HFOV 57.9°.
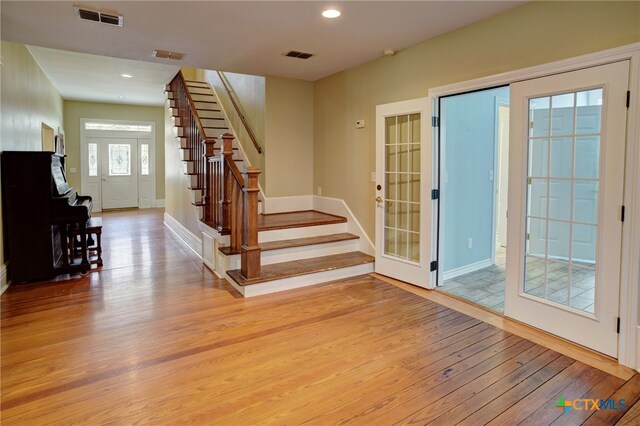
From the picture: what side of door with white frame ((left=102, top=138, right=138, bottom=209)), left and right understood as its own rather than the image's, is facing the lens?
front

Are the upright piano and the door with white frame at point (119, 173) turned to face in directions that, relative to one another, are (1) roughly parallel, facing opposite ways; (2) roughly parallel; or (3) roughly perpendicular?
roughly perpendicular

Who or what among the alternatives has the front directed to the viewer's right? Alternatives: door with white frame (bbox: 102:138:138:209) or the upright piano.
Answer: the upright piano

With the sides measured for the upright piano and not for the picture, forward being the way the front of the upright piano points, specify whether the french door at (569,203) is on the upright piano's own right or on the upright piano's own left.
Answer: on the upright piano's own right

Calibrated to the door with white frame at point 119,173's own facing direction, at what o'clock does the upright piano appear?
The upright piano is roughly at 12 o'clock from the door with white frame.

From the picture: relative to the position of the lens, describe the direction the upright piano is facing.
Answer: facing to the right of the viewer

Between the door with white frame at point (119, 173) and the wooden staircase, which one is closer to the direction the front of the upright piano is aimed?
the wooden staircase

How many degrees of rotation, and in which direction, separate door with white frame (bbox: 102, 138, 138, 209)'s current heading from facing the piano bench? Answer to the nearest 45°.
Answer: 0° — it already faces it

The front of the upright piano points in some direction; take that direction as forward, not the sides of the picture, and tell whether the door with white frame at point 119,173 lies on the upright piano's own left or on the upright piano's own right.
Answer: on the upright piano's own left

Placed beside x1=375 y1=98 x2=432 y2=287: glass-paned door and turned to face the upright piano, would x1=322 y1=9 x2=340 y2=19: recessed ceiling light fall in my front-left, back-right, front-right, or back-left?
front-left

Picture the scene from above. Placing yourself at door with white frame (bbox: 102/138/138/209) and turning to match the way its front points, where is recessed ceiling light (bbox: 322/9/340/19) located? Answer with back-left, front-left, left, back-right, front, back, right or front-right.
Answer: front

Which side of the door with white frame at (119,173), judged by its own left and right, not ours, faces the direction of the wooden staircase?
front

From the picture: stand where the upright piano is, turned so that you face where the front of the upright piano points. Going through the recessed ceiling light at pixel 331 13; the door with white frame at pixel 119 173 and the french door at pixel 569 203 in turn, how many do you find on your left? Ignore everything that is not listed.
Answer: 1

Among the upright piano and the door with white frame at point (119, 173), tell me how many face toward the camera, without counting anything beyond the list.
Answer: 1
